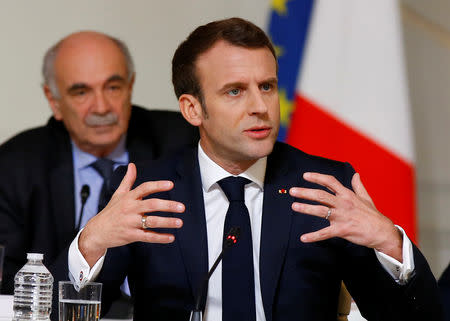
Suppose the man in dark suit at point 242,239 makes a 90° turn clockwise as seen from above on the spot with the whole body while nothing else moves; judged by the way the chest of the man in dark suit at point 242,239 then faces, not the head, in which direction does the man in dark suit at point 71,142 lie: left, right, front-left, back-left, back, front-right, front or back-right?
front-right

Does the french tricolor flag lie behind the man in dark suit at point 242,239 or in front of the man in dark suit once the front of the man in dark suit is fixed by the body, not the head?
behind

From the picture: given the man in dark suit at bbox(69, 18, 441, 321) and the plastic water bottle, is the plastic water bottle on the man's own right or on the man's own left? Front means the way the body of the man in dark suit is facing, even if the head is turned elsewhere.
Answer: on the man's own right

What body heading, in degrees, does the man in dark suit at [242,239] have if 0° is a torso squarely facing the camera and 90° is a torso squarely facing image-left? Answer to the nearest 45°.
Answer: approximately 0°

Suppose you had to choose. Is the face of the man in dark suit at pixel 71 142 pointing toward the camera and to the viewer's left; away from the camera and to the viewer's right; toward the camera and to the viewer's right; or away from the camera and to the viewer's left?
toward the camera and to the viewer's right
